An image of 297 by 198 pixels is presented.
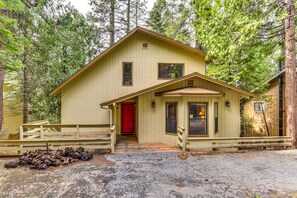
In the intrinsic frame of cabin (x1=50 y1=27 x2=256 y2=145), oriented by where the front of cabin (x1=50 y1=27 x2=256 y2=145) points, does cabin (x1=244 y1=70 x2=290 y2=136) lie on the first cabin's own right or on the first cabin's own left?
on the first cabin's own left

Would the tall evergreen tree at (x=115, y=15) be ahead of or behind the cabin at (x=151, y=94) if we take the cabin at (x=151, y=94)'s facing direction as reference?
behind

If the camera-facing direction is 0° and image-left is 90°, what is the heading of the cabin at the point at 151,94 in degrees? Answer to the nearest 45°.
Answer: approximately 0°

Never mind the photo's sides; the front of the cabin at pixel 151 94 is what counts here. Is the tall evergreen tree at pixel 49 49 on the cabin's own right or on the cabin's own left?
on the cabin's own right

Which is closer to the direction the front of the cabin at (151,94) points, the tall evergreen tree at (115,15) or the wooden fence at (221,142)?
the wooden fence
